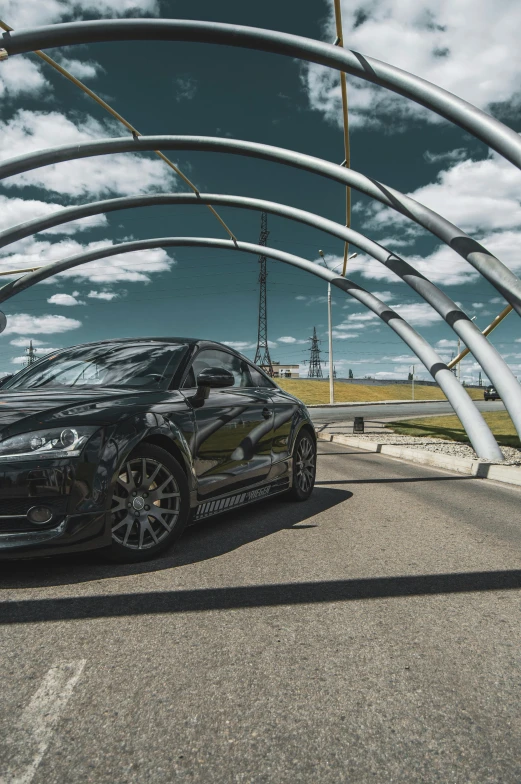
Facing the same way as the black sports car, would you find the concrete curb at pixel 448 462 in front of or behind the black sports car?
behind

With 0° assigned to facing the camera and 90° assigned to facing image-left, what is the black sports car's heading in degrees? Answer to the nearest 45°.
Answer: approximately 45°

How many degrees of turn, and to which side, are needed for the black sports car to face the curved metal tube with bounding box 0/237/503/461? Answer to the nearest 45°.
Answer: approximately 180°

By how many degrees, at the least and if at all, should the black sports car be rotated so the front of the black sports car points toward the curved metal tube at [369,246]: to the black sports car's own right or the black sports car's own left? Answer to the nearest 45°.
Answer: approximately 180°
